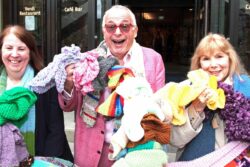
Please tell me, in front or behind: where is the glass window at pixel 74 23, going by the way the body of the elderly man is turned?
behind

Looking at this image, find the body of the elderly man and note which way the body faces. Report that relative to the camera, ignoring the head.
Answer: toward the camera

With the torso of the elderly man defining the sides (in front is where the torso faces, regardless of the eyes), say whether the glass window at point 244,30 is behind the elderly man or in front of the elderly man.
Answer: behind

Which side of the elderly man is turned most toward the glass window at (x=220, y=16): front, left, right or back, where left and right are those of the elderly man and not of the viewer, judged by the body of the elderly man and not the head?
back

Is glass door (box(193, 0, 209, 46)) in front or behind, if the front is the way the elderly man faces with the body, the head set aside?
behind
